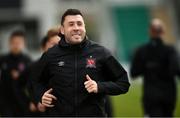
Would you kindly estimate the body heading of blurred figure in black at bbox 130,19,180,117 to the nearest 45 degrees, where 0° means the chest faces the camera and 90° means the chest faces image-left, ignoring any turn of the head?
approximately 0°

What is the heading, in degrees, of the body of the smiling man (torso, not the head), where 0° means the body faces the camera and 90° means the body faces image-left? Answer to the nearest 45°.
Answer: approximately 0°

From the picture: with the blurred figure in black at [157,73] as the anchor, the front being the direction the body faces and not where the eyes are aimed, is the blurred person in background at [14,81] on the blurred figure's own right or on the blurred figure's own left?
on the blurred figure's own right

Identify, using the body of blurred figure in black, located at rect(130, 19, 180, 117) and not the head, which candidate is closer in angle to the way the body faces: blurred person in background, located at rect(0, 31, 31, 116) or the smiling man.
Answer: the smiling man

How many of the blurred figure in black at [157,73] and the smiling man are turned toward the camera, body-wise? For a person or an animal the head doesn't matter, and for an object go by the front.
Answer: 2
